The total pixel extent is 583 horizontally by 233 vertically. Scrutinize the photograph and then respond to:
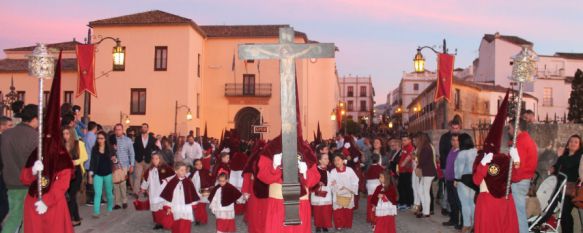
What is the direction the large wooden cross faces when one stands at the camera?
facing the viewer

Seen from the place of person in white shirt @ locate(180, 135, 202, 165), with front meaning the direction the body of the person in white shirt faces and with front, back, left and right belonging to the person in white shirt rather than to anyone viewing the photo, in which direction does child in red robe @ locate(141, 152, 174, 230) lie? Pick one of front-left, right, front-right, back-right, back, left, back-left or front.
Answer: front

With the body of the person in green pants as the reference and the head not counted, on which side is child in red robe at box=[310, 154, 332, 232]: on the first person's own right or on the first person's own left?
on the first person's own left

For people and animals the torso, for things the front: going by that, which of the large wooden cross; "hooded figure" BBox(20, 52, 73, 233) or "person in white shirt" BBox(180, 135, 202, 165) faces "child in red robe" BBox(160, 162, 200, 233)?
the person in white shirt

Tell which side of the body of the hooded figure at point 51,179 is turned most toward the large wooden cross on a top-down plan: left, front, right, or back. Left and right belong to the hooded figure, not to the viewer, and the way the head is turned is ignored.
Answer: left

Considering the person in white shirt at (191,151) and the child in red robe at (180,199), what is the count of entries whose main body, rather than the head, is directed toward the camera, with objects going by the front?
2

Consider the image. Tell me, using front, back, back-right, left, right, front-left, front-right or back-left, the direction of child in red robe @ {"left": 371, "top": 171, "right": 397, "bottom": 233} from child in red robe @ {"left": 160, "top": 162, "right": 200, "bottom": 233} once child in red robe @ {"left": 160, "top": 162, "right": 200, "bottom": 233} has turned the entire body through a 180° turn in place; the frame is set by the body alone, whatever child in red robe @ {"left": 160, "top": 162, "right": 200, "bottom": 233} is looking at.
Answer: right

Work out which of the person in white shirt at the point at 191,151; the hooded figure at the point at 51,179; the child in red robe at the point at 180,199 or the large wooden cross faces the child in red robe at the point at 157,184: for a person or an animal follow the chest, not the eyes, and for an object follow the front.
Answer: the person in white shirt

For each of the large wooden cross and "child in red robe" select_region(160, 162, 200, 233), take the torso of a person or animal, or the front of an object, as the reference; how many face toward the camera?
2

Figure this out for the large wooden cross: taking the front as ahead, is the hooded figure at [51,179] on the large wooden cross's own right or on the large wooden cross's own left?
on the large wooden cross's own right

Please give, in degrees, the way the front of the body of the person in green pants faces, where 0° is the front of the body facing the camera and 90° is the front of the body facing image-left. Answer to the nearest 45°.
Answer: approximately 0°

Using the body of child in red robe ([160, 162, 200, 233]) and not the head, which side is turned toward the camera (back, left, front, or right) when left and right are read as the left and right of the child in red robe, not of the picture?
front
